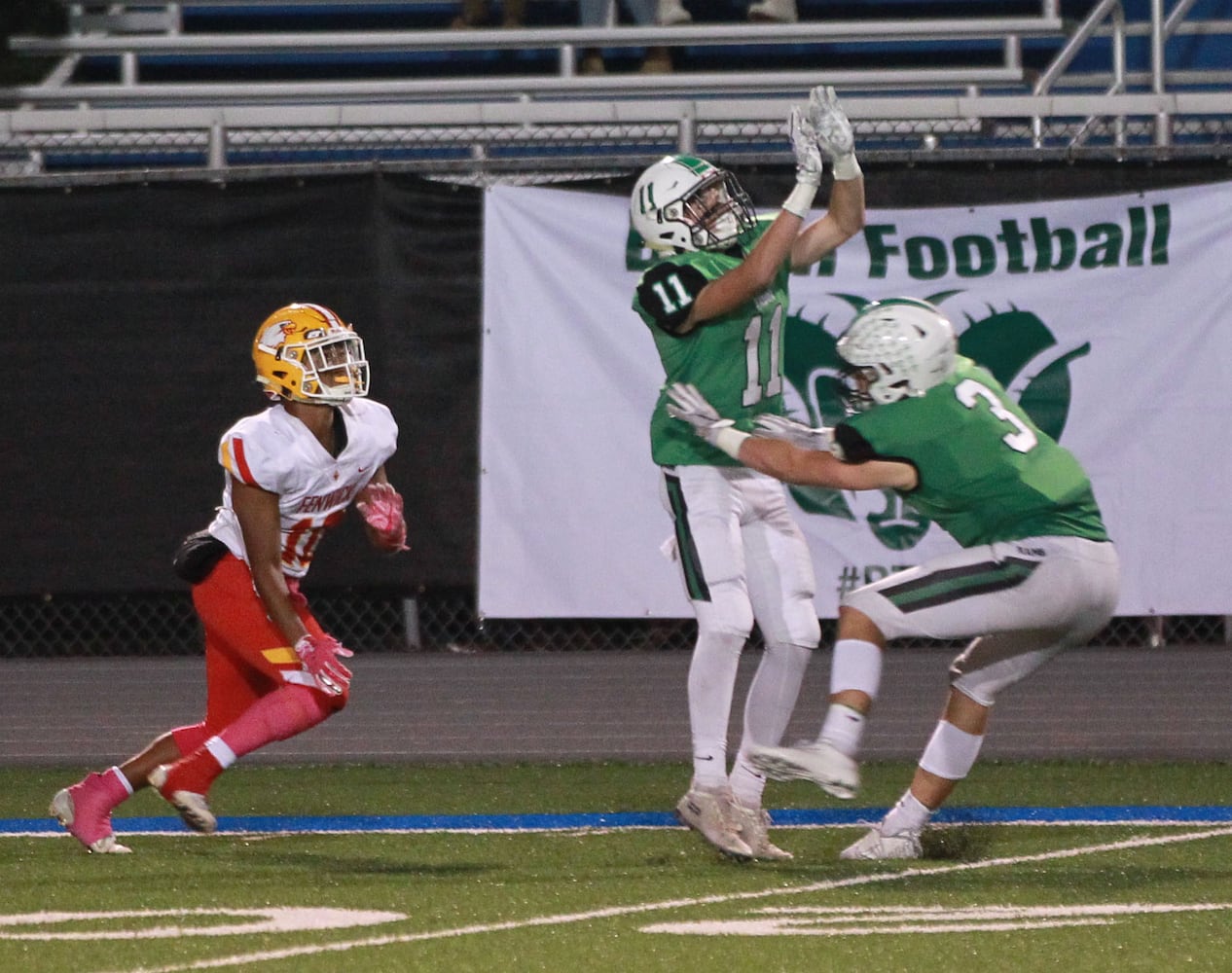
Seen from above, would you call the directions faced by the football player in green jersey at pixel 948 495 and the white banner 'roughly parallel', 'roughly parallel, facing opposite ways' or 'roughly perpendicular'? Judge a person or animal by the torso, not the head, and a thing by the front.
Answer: roughly perpendicular

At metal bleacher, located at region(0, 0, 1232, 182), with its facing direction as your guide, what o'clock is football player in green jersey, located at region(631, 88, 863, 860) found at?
The football player in green jersey is roughly at 12 o'clock from the metal bleacher.

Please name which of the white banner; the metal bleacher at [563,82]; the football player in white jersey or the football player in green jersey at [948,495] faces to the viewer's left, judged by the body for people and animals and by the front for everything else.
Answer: the football player in green jersey

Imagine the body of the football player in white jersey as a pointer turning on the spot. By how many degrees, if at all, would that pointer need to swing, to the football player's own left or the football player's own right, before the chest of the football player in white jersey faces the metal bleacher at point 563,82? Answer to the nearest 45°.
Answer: approximately 135° to the football player's own left

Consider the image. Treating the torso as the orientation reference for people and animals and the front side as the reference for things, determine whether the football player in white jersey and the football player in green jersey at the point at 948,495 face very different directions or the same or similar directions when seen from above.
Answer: very different directions

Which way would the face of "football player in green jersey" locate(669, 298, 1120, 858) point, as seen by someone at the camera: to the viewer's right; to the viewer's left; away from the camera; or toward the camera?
to the viewer's left

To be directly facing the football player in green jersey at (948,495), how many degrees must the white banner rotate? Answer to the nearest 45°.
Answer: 0° — it already faces them

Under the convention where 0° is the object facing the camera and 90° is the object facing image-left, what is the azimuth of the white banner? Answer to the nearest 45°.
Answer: approximately 0°

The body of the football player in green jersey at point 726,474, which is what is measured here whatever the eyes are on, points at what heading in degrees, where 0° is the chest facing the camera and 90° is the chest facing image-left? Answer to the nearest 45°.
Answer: approximately 315°

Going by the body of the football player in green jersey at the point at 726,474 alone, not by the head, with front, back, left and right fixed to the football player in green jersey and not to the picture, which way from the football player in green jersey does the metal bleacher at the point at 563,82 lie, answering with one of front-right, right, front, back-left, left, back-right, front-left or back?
back-left

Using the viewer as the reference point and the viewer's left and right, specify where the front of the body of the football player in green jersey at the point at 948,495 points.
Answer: facing to the left of the viewer
